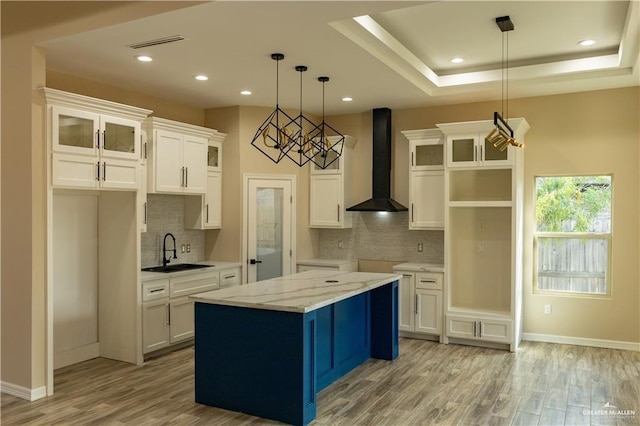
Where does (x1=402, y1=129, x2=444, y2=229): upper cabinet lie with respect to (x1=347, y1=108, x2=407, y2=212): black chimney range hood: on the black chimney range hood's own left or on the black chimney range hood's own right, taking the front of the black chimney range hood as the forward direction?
on the black chimney range hood's own left

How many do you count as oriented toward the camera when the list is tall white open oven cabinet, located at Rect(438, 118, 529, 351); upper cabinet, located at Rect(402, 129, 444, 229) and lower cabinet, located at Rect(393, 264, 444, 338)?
3

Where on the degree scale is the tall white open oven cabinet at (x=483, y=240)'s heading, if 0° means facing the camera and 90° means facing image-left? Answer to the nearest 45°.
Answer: approximately 0°

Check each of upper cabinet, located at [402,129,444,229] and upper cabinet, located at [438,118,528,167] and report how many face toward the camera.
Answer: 2

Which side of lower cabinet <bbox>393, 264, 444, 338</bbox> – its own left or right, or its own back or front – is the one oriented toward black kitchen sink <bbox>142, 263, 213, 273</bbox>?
right

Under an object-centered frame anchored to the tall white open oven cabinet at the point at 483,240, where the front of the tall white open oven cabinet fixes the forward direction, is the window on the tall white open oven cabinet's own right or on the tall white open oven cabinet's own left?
on the tall white open oven cabinet's own left

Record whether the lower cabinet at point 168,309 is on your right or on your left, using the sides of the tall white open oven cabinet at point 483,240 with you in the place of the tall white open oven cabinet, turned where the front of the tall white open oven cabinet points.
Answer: on your right

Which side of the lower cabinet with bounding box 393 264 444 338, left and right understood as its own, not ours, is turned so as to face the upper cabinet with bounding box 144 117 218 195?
right

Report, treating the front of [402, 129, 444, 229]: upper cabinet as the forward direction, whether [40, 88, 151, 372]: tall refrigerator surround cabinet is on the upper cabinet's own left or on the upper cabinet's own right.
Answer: on the upper cabinet's own right

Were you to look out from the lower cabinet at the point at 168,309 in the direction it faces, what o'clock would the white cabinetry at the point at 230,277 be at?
The white cabinetry is roughly at 9 o'clock from the lower cabinet.
